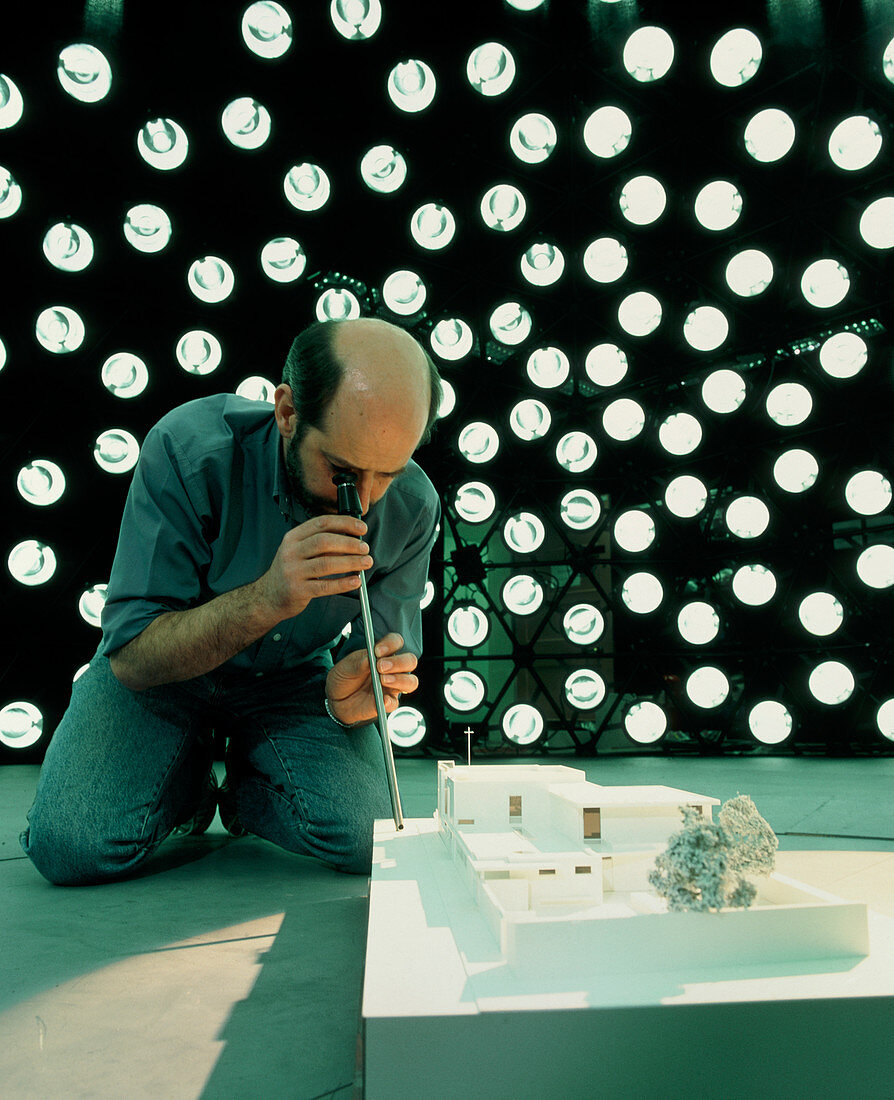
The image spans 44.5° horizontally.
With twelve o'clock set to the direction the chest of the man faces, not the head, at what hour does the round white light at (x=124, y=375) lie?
The round white light is roughly at 7 o'clock from the man.

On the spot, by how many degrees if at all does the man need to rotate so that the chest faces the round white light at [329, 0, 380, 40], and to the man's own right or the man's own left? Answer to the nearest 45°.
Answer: approximately 135° to the man's own left

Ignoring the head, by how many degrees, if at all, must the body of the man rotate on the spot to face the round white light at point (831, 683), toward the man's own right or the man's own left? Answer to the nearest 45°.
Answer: approximately 90° to the man's own left

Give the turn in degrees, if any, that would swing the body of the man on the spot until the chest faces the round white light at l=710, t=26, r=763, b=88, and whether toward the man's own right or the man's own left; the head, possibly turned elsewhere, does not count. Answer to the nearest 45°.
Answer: approximately 90° to the man's own left

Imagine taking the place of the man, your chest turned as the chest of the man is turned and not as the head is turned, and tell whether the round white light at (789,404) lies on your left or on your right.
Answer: on your left

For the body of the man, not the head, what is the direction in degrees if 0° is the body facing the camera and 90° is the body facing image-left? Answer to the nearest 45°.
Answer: approximately 315°

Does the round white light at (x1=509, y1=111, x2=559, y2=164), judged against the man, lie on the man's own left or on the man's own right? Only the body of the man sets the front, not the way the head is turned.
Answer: on the man's own left

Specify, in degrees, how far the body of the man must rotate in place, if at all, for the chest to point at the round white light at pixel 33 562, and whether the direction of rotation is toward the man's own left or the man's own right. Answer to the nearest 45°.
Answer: approximately 135° to the man's own left

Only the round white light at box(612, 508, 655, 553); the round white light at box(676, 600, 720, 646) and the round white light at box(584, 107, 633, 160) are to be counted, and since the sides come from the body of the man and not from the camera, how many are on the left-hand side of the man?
3

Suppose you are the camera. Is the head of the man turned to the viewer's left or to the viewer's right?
to the viewer's right

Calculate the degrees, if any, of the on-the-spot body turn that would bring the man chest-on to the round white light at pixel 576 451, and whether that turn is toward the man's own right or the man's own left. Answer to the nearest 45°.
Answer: approximately 90° to the man's own left
